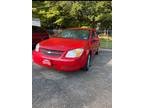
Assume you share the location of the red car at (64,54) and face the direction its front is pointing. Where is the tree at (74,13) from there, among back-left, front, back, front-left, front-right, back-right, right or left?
back-right
